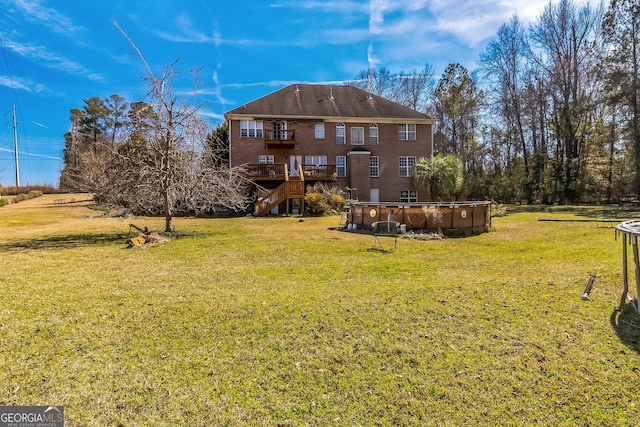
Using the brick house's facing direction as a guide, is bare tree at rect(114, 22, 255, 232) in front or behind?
behind

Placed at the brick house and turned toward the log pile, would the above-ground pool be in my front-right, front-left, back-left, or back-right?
front-left

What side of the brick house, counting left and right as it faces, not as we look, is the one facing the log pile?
back

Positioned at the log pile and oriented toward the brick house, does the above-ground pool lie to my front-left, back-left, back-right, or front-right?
front-right

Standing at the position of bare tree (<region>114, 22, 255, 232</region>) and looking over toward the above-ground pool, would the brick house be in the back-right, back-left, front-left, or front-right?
front-left

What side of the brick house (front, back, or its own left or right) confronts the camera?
back
